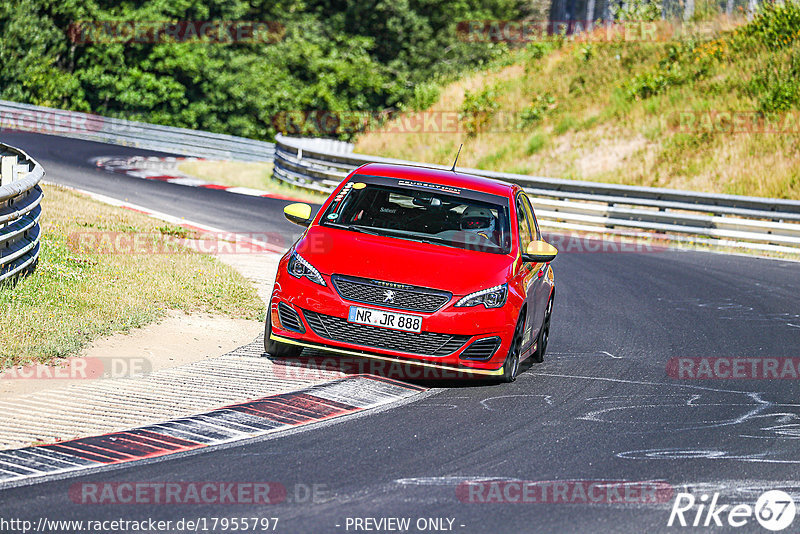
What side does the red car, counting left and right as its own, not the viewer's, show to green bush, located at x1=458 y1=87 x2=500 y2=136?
back

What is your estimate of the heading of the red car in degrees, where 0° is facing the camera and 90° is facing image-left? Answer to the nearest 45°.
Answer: approximately 0°

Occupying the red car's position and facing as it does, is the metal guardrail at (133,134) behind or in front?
behind

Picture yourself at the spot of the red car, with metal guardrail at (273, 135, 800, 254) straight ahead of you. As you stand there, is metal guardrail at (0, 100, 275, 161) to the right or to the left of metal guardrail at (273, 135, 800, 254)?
left

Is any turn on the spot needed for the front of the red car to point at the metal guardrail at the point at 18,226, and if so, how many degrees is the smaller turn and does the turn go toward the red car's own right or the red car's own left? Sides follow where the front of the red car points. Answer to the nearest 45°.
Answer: approximately 135° to the red car's own right

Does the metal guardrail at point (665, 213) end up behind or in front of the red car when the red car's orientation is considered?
behind
